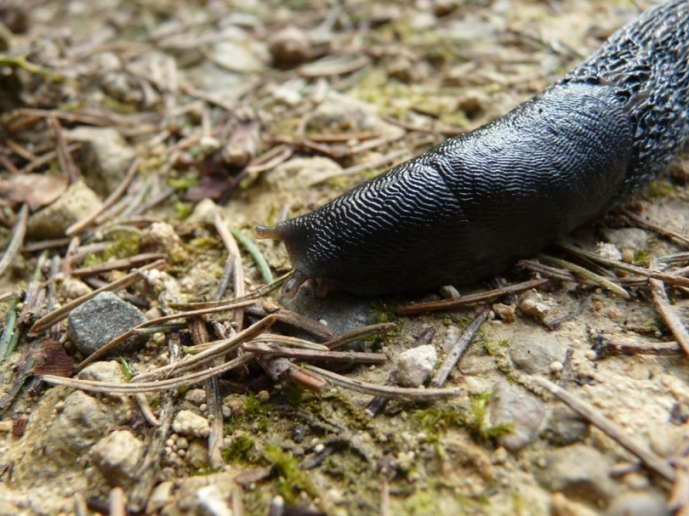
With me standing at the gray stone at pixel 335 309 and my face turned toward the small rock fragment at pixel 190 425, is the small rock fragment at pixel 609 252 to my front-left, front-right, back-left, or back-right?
back-left

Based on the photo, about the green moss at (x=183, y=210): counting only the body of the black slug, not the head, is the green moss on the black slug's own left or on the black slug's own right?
on the black slug's own right

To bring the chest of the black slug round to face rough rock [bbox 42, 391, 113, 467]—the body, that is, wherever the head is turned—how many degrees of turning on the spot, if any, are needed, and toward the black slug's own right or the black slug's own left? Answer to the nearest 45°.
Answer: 0° — it already faces it

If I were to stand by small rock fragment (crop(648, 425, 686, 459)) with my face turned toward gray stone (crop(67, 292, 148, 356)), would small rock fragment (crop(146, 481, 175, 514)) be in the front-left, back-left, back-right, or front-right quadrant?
front-left

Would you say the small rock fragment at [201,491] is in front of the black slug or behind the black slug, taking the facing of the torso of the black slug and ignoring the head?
in front

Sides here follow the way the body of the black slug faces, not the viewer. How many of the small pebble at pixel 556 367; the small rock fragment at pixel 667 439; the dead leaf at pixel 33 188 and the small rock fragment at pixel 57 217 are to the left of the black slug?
2

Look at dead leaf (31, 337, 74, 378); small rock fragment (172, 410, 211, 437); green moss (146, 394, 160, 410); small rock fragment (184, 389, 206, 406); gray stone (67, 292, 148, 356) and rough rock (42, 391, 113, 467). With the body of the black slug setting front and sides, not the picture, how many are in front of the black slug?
6

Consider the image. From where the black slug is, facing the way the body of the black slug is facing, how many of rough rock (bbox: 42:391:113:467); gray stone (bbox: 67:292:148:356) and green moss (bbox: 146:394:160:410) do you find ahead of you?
3

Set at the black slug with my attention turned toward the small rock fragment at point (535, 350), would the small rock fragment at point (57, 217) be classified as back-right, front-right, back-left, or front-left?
back-right

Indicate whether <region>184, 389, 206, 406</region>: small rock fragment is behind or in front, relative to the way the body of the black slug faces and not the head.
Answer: in front

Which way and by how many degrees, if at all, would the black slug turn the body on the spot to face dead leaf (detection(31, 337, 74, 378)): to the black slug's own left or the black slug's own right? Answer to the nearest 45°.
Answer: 0° — it already faces it

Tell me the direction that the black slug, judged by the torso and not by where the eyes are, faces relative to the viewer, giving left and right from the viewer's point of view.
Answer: facing the viewer and to the left of the viewer

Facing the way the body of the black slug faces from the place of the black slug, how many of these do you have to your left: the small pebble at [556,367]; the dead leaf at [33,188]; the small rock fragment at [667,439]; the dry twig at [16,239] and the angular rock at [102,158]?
2

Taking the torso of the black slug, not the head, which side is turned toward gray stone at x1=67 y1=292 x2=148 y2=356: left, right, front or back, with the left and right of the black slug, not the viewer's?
front

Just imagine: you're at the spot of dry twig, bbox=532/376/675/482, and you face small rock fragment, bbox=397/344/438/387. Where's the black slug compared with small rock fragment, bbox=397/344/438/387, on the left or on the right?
right

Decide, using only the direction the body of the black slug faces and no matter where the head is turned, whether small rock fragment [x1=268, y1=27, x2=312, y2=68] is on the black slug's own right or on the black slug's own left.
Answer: on the black slug's own right
